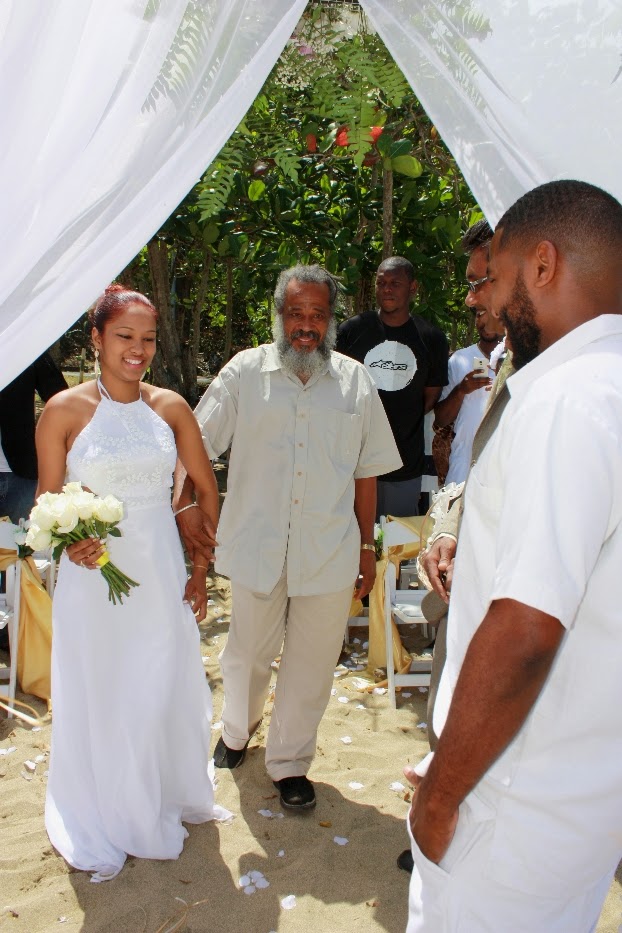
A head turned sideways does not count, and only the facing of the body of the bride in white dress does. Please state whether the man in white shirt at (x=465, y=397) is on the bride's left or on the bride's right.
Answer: on the bride's left

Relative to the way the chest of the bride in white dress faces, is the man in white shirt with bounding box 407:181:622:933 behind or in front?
in front

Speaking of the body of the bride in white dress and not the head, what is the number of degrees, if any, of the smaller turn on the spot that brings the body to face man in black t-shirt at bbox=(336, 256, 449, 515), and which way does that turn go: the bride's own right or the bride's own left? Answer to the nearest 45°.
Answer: approximately 135° to the bride's own left

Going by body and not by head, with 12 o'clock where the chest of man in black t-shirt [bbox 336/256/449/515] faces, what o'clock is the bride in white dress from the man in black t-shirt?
The bride in white dress is roughly at 1 o'clock from the man in black t-shirt.

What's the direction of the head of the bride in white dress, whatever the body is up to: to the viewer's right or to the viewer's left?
to the viewer's right

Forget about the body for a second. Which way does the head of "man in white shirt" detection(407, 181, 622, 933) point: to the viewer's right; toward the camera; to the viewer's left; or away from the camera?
to the viewer's left

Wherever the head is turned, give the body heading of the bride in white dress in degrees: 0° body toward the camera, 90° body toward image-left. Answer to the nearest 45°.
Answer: approximately 0°

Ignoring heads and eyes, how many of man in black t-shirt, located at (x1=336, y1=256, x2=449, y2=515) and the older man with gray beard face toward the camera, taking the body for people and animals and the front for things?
2

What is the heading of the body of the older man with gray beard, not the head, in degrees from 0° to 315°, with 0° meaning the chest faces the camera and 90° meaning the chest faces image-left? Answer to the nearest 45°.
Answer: approximately 0°

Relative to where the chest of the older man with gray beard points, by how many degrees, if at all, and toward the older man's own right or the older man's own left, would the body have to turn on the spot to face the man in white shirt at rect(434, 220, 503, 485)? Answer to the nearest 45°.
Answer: approximately 135° to the older man's own left

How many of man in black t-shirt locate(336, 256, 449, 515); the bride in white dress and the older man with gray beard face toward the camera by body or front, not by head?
3

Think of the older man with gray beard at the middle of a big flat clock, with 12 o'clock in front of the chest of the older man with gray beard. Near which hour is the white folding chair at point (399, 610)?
The white folding chair is roughly at 7 o'clock from the older man with gray beard.
